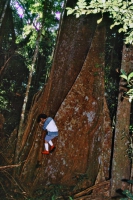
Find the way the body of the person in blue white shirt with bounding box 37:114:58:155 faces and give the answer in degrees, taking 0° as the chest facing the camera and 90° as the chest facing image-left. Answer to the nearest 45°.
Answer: approximately 90°

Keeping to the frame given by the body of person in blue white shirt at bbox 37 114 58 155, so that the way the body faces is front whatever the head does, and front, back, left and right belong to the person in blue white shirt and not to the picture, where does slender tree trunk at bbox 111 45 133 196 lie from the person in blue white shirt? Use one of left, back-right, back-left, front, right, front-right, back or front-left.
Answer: back-left
